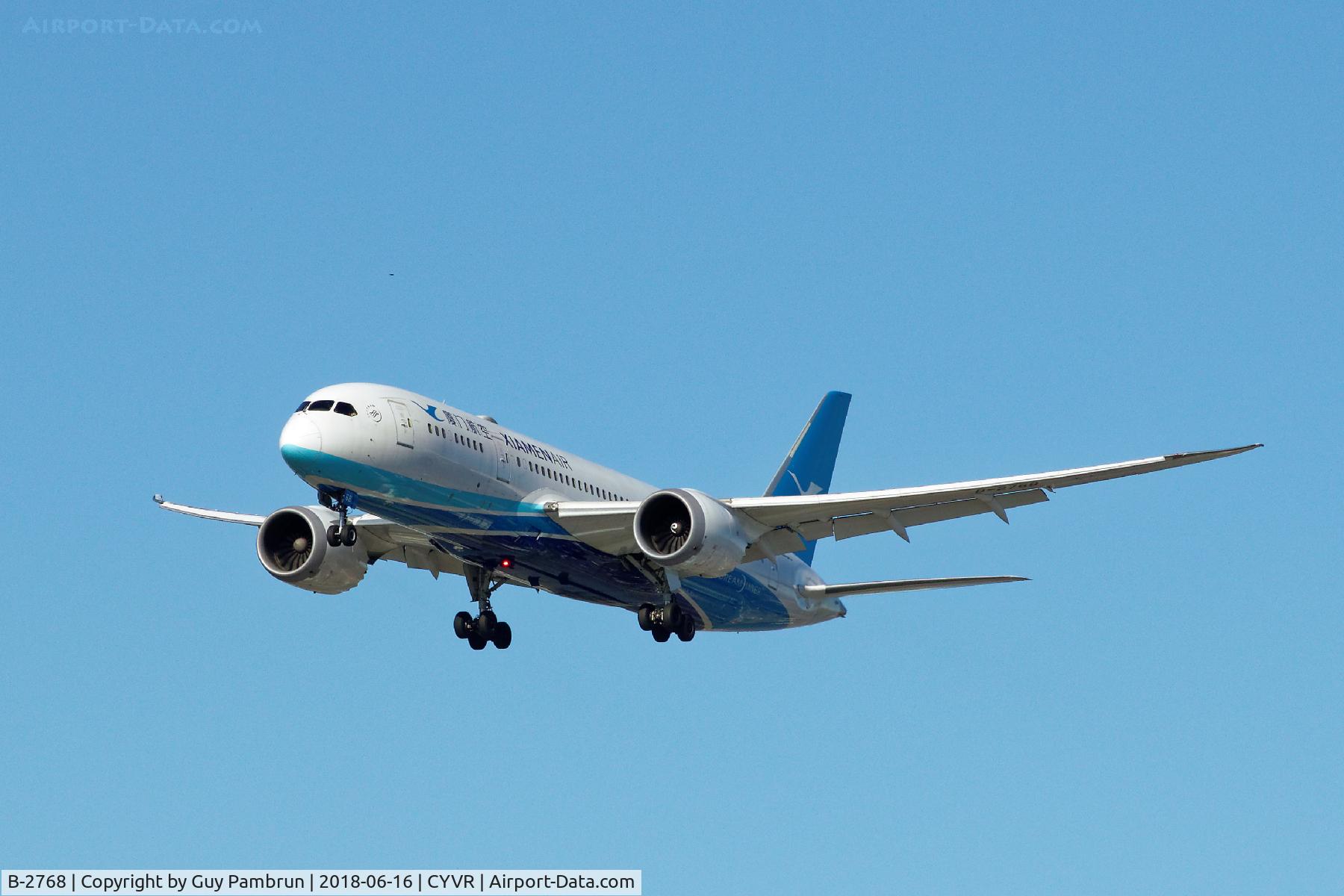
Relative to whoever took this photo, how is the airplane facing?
facing the viewer and to the left of the viewer
